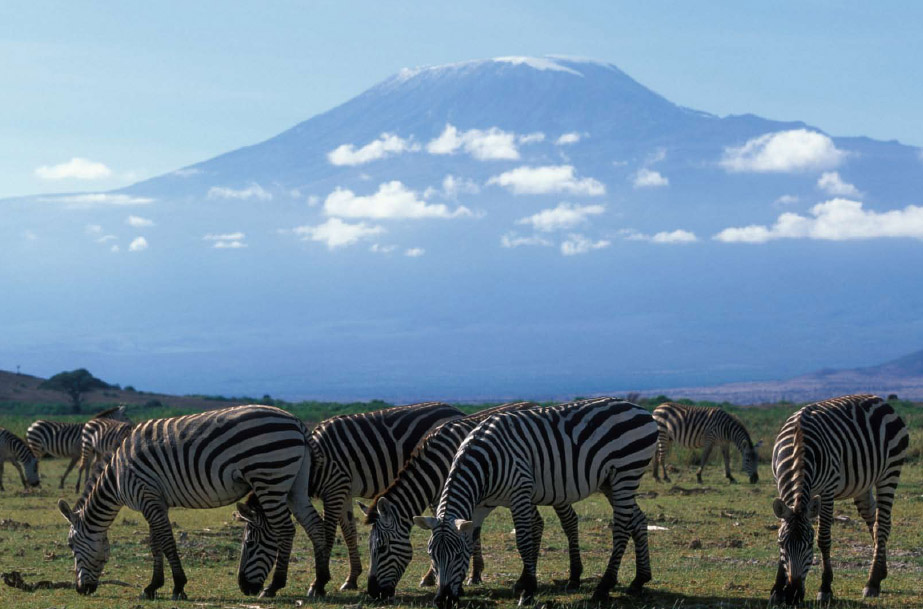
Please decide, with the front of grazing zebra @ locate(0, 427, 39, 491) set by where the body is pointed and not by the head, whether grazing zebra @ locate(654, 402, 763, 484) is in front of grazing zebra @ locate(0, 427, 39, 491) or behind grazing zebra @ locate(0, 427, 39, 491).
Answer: in front

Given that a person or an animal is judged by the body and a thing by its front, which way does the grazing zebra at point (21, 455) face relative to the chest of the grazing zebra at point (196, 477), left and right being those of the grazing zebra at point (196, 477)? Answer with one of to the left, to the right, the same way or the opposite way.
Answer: the opposite way

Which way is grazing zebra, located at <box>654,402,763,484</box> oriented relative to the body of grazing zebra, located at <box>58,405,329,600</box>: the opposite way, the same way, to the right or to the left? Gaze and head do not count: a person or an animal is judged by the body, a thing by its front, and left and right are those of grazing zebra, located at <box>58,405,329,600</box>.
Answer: the opposite way

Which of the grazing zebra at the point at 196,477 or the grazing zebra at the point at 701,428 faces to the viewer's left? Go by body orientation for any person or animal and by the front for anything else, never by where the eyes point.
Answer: the grazing zebra at the point at 196,477

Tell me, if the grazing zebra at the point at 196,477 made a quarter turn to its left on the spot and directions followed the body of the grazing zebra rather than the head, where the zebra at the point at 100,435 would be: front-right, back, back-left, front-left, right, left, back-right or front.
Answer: back

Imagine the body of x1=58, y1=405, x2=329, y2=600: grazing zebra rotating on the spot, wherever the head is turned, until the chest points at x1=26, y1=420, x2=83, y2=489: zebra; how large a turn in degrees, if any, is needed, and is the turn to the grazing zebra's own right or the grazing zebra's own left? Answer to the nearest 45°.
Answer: approximately 90° to the grazing zebra's own right

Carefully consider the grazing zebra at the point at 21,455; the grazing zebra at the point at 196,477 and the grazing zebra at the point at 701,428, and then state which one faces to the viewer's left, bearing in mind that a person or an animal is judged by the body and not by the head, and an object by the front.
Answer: the grazing zebra at the point at 196,477

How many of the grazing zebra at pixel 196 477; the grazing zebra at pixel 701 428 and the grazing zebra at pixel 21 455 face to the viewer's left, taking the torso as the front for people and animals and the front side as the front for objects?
1

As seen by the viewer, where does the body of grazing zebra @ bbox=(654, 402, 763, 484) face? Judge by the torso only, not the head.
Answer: to the viewer's right

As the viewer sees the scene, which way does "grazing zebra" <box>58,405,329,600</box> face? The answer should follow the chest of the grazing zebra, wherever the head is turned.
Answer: to the viewer's left

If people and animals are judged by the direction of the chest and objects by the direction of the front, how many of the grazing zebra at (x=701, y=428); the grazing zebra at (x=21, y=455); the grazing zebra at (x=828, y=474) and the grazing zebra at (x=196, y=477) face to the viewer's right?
2

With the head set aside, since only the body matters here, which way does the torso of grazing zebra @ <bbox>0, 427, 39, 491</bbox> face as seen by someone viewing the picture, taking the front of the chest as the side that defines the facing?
to the viewer's right
